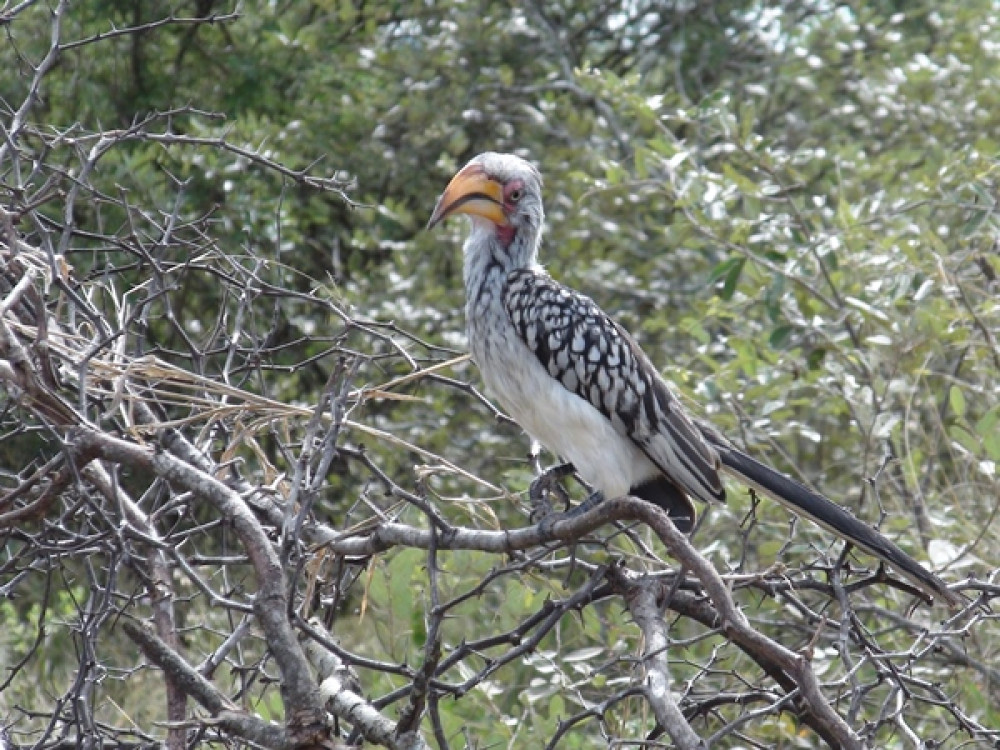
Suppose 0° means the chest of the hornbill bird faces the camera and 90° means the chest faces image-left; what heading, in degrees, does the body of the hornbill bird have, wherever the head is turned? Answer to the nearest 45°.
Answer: approximately 90°
